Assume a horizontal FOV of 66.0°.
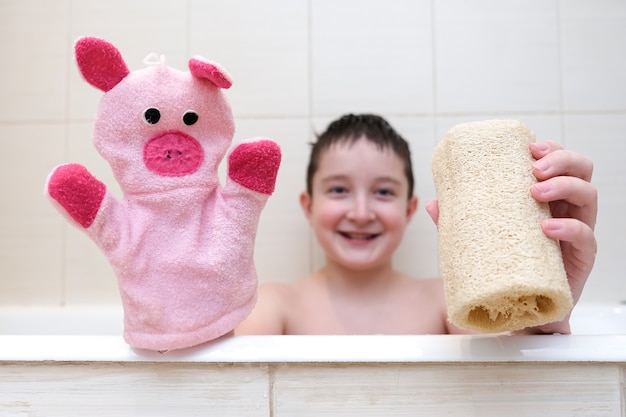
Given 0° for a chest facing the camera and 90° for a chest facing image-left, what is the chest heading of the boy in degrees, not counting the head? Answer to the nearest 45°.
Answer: approximately 0°
